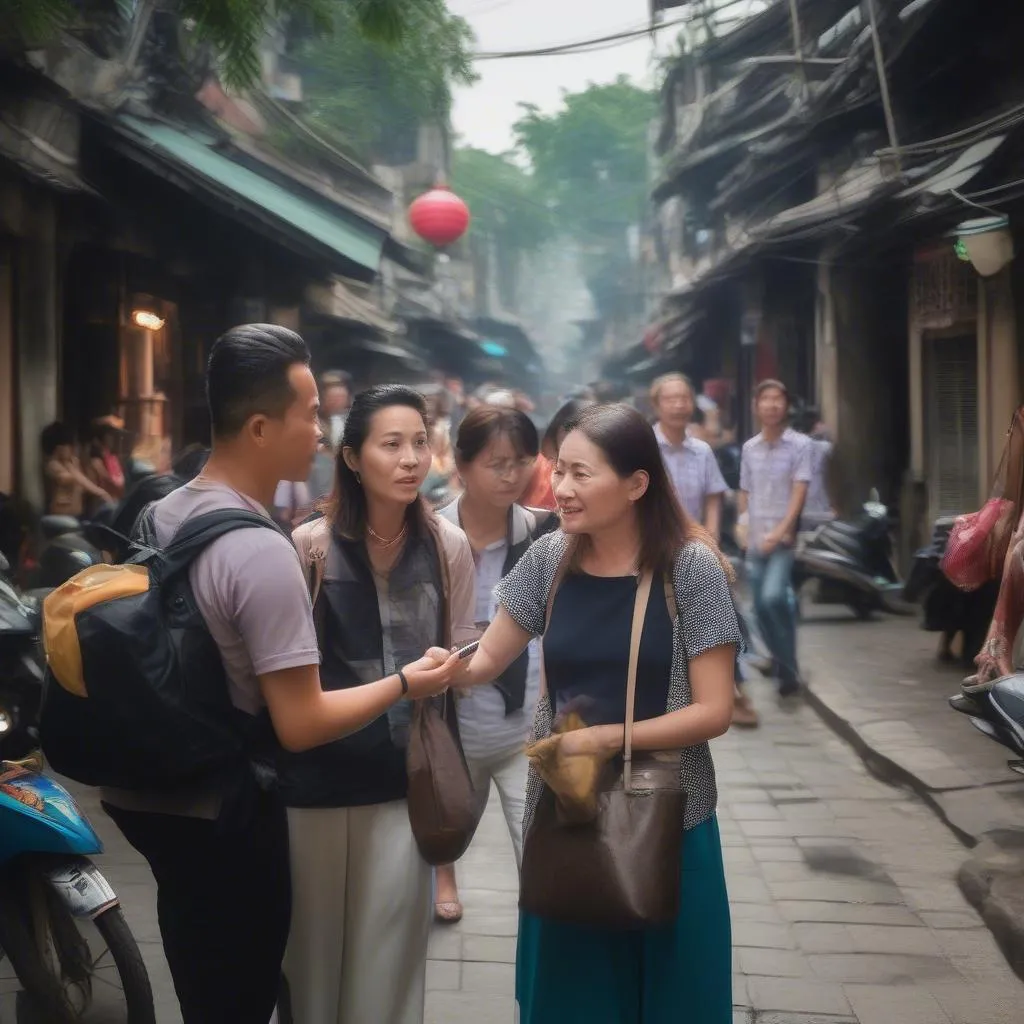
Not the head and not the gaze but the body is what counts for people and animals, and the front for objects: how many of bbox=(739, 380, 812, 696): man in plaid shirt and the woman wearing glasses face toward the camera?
2

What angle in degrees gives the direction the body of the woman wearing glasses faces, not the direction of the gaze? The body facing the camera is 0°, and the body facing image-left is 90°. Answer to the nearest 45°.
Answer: approximately 0°

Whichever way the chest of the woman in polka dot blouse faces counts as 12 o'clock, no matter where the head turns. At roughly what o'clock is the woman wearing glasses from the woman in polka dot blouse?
The woman wearing glasses is roughly at 4 o'clock from the woman in polka dot blouse.

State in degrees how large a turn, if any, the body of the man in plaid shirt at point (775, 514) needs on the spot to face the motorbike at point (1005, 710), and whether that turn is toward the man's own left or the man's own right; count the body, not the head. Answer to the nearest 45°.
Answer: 0° — they already face it

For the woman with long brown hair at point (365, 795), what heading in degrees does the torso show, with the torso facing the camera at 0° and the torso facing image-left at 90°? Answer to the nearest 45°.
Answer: approximately 315°

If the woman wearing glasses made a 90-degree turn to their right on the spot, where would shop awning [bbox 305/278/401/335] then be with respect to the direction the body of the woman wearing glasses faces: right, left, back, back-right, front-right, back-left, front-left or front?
right

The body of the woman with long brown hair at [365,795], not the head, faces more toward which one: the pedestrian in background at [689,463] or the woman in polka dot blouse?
the woman in polka dot blouse
